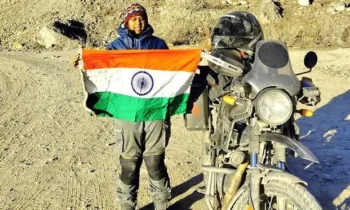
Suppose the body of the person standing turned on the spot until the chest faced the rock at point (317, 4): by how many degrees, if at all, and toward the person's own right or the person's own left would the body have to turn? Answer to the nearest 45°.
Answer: approximately 135° to the person's own left

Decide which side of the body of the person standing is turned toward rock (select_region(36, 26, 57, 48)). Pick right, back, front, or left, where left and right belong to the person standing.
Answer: back

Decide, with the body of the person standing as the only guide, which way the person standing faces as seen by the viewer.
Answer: toward the camera

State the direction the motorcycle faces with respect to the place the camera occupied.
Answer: facing the viewer and to the right of the viewer

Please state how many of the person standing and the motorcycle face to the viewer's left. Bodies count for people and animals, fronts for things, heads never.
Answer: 0

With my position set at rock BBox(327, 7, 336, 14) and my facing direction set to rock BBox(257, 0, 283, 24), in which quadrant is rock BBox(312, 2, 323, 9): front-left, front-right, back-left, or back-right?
front-right

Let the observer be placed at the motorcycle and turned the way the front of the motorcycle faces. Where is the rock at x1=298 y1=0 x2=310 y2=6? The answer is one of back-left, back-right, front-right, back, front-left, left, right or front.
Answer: back-left

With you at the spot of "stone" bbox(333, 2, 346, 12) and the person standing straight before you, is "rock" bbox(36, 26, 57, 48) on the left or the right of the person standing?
right

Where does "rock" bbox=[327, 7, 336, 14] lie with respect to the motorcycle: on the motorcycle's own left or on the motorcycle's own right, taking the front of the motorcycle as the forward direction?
on the motorcycle's own left

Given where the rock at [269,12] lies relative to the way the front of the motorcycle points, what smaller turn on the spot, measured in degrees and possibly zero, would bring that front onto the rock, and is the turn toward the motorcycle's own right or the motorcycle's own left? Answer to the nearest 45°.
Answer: approximately 135° to the motorcycle's own left
